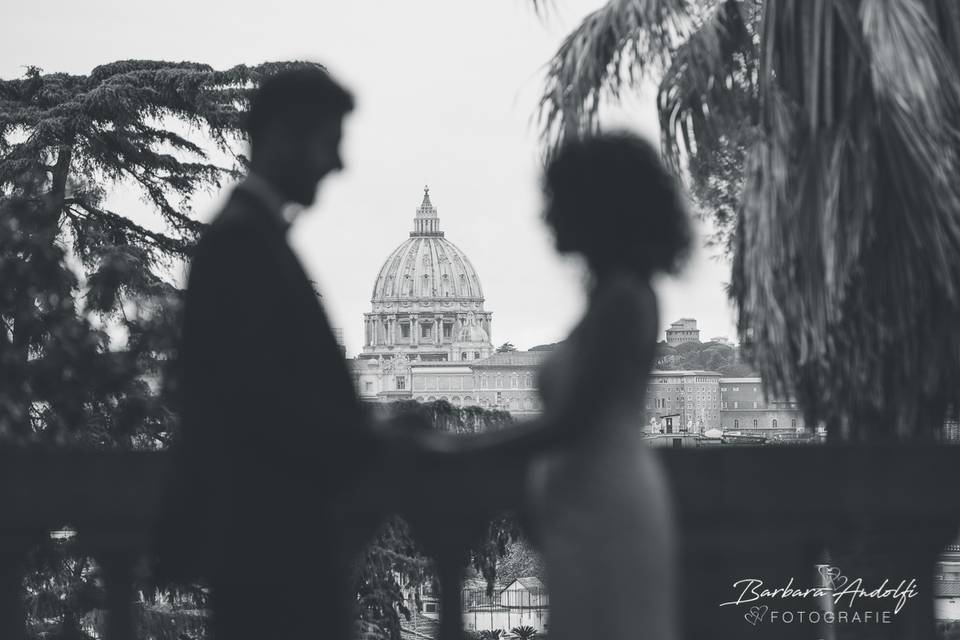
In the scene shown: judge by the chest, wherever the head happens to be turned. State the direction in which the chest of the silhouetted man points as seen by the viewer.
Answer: to the viewer's right

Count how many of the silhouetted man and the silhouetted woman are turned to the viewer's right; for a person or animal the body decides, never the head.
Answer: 1

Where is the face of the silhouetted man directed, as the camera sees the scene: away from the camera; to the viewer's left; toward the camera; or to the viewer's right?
to the viewer's right

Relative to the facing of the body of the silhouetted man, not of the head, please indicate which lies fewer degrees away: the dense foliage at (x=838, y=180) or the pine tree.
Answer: the dense foliage

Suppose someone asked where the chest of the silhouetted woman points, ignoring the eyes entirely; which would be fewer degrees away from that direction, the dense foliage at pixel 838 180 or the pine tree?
the pine tree

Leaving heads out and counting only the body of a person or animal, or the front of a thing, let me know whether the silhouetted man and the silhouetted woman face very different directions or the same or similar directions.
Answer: very different directions

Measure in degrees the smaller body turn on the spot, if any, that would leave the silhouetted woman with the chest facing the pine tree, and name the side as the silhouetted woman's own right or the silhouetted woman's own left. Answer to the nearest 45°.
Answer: approximately 90° to the silhouetted woman's own right

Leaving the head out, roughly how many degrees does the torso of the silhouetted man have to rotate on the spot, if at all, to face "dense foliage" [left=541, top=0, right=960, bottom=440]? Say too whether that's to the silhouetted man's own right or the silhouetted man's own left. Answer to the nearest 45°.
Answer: approximately 45° to the silhouetted man's own left

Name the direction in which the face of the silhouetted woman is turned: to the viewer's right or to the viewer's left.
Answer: to the viewer's left

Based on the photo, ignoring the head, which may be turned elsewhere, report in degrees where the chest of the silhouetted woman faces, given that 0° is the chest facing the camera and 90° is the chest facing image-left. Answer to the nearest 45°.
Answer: approximately 90°
